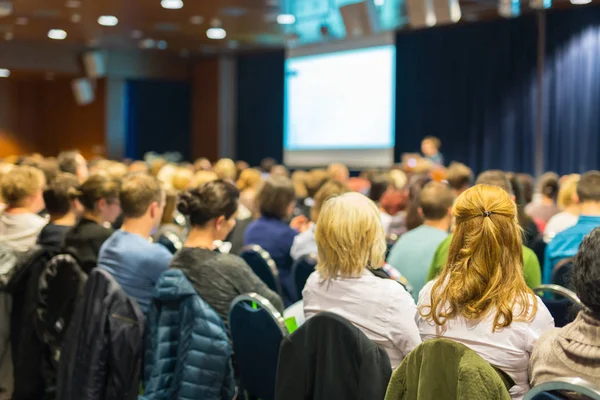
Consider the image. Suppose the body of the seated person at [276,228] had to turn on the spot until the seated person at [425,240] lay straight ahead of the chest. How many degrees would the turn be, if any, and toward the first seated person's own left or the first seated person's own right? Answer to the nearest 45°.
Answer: approximately 90° to the first seated person's own right

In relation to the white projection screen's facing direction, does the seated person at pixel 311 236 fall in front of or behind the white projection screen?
in front

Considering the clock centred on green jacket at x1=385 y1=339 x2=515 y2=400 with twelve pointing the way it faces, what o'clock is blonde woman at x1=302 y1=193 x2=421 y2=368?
The blonde woman is roughly at 11 o'clock from the green jacket.

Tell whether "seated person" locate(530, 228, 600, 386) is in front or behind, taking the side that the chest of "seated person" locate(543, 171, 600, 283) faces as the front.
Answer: behind

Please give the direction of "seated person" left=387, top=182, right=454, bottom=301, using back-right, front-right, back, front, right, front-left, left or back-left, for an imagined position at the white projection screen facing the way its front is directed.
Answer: front-left

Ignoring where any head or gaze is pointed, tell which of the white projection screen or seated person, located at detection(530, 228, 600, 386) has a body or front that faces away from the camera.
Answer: the seated person

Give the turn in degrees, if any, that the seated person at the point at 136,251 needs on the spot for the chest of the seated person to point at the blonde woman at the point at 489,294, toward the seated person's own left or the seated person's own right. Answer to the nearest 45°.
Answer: approximately 90° to the seated person's own right

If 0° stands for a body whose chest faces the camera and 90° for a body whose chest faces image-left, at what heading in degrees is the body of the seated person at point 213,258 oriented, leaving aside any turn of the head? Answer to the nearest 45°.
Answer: approximately 225°

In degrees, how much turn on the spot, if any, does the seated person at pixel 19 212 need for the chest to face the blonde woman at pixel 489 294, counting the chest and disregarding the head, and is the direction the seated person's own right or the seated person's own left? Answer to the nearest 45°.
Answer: approximately 90° to the seated person's own right

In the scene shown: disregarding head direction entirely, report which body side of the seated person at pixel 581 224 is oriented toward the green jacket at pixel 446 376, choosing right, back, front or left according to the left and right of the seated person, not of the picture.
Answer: back

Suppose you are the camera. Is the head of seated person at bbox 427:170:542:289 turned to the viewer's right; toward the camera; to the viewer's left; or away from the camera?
away from the camera

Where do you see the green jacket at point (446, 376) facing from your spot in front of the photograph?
facing away from the viewer

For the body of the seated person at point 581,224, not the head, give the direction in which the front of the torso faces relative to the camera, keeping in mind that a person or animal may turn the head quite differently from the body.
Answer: away from the camera

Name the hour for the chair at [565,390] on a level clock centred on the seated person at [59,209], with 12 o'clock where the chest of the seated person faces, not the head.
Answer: The chair is roughly at 4 o'clock from the seated person.

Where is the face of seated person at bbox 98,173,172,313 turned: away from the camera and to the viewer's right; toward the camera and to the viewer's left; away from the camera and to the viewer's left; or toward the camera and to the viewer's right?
away from the camera and to the viewer's right

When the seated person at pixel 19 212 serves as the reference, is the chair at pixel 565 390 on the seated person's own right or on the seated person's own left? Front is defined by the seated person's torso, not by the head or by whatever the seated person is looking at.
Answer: on the seated person's own right

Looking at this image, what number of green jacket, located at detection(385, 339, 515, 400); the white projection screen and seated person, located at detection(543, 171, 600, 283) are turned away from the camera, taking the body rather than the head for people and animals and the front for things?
2

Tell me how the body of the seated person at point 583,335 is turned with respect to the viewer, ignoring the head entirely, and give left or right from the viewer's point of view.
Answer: facing away from the viewer

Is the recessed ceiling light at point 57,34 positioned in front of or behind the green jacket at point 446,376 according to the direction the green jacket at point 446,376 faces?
in front

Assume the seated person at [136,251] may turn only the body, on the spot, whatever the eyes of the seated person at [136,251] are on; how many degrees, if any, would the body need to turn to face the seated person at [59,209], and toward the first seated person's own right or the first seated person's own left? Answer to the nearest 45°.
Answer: approximately 90° to the first seated person's own left
